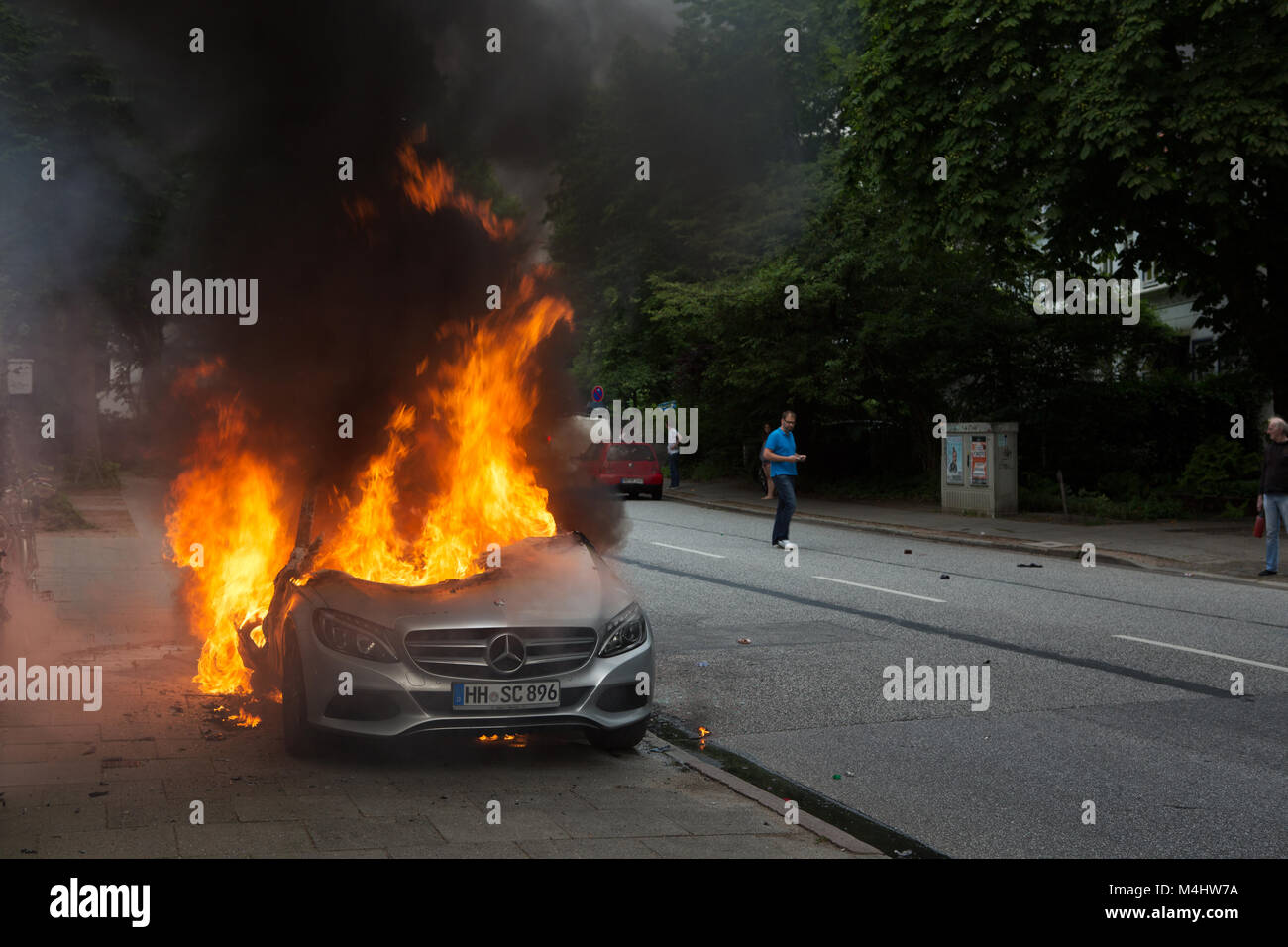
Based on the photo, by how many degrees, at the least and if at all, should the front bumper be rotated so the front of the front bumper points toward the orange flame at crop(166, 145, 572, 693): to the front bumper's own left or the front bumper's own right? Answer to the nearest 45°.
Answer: approximately 180°

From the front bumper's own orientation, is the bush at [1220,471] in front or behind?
behind

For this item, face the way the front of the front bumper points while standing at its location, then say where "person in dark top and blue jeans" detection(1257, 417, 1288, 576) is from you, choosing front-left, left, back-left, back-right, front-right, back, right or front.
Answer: back-left

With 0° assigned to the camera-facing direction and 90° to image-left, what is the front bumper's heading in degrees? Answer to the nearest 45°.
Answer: approximately 0°

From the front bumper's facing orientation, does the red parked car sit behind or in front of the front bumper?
behind

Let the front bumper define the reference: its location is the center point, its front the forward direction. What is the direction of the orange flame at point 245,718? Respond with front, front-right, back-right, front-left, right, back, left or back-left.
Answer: back-right

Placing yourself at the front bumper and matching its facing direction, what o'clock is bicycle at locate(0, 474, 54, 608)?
The bicycle is roughly at 5 o'clock from the front bumper.

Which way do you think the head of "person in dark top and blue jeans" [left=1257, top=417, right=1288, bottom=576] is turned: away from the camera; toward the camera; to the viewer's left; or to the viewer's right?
to the viewer's left

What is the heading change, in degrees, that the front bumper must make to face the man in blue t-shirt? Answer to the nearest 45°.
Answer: approximately 180°
